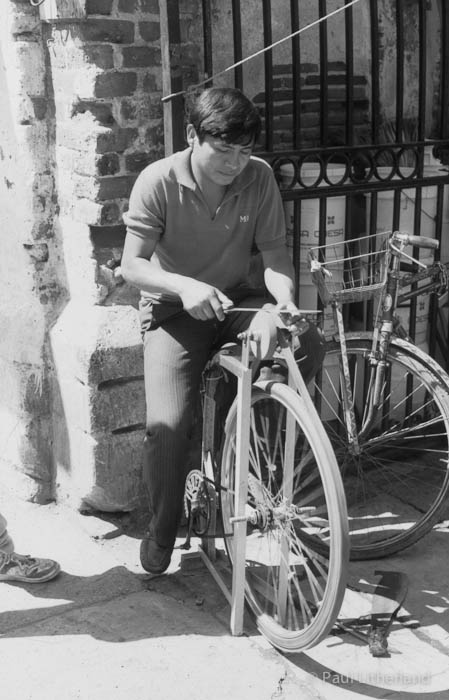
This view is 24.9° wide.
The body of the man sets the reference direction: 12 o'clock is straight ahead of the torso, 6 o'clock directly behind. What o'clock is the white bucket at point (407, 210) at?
The white bucket is roughly at 9 o'clock from the man.

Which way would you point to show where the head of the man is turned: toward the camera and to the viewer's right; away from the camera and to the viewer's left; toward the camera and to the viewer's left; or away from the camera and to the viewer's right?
toward the camera and to the viewer's right

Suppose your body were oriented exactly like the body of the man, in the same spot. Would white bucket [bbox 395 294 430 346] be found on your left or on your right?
on your left

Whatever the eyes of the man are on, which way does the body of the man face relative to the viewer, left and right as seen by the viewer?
facing the viewer and to the right of the viewer

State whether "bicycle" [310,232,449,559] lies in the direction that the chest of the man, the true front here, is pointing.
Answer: no
